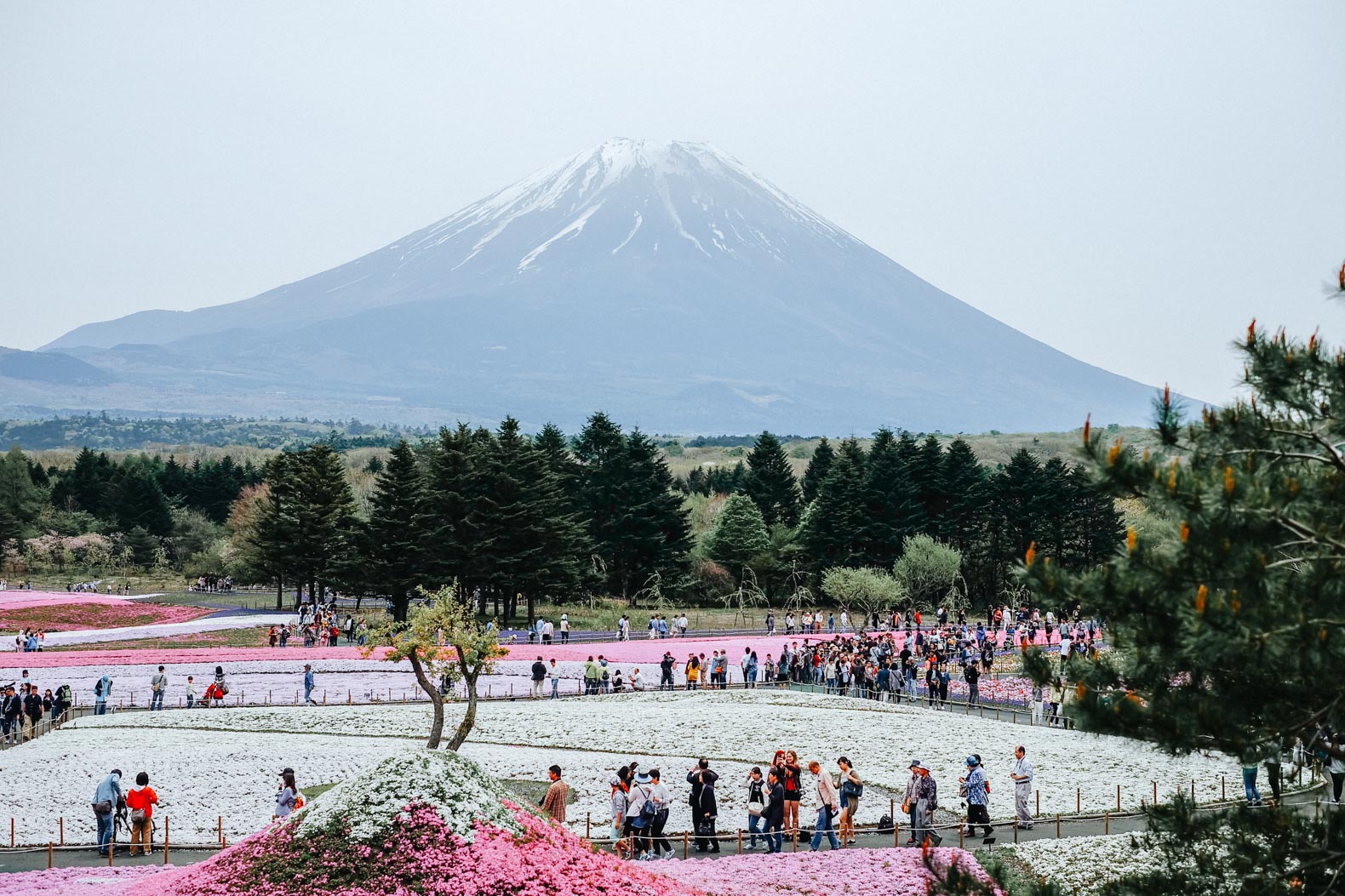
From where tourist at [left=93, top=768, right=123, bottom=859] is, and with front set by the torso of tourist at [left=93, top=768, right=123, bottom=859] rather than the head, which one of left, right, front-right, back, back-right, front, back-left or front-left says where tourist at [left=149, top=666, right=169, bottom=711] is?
front-left

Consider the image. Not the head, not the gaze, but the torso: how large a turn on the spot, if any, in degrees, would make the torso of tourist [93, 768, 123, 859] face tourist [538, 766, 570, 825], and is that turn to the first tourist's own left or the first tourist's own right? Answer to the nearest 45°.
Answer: approximately 90° to the first tourist's own right

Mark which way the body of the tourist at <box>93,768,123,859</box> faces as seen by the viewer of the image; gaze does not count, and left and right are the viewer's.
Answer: facing away from the viewer and to the right of the viewer

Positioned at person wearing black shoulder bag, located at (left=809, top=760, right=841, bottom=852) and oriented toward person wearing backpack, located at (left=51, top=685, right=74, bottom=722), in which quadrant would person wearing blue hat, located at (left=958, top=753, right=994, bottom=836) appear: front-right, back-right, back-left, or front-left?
back-right

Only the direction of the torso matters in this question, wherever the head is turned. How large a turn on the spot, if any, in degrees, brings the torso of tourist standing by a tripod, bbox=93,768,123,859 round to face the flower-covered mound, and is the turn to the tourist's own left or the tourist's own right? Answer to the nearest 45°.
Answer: approximately 90° to the tourist's own right
